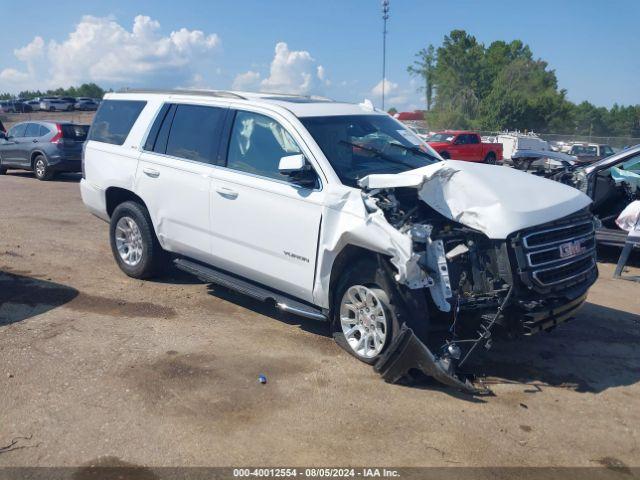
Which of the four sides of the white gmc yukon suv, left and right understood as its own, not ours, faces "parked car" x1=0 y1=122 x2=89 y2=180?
back

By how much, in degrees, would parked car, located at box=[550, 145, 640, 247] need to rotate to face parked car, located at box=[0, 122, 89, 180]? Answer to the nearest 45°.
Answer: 0° — it already faces it

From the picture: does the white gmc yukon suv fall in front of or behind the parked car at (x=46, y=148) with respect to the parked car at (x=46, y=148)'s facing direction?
behind

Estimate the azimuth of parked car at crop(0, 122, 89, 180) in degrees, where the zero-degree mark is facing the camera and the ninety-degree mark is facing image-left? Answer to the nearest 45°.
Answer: approximately 135°

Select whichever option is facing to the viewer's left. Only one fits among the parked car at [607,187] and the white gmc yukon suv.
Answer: the parked car

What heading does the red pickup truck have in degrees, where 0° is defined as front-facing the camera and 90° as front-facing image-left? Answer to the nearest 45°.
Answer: approximately 45°

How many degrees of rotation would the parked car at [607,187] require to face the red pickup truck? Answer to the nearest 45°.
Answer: approximately 90° to its right

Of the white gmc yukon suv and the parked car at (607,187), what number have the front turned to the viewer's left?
1

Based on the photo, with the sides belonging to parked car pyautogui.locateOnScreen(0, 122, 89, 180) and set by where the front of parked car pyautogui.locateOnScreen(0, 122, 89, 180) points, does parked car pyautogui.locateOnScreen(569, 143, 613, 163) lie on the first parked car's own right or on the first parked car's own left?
on the first parked car's own right

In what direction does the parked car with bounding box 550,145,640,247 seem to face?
to the viewer's left

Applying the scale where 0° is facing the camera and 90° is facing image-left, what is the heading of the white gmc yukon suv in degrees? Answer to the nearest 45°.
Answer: approximately 315°
